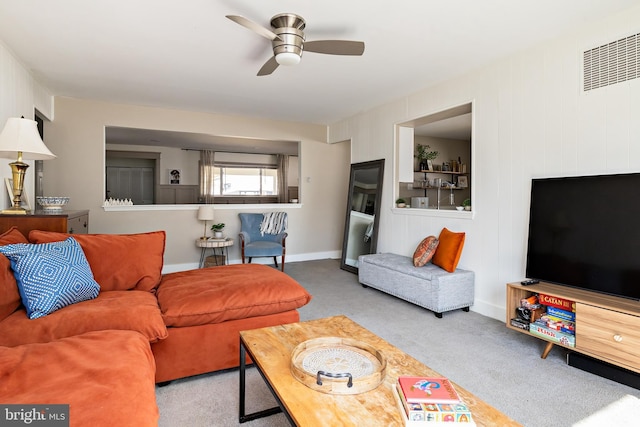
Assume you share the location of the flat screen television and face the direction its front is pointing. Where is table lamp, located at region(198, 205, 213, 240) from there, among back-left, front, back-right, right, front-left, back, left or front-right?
front-right

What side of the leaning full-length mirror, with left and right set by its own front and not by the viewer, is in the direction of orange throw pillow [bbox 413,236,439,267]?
left

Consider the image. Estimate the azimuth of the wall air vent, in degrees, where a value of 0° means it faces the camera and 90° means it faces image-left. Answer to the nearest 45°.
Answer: approximately 45°

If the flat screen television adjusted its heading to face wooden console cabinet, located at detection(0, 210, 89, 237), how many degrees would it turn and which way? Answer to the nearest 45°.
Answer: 0° — it already faces it

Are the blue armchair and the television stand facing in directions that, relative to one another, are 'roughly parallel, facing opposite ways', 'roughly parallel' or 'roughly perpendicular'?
roughly perpendicular

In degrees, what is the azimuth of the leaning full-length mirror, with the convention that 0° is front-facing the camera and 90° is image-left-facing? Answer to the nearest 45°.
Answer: approximately 45°

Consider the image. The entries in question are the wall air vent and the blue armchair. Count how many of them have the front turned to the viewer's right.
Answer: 0

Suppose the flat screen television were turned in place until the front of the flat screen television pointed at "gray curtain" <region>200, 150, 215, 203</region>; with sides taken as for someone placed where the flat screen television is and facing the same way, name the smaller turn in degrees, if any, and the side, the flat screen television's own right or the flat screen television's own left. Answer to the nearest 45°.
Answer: approximately 45° to the flat screen television's own right

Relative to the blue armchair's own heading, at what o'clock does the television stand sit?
The television stand is roughly at 11 o'clock from the blue armchair.

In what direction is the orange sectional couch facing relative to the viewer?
to the viewer's right

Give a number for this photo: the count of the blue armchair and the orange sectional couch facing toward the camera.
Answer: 1
